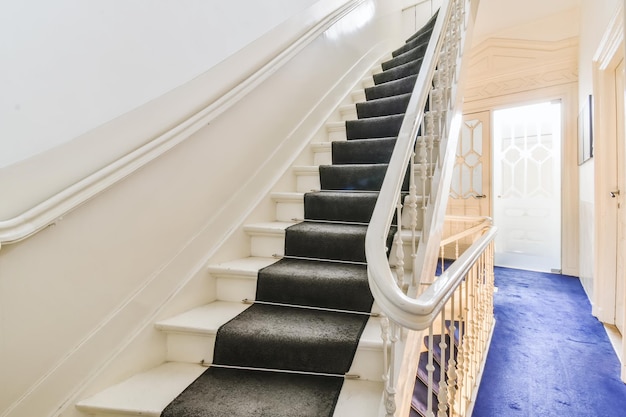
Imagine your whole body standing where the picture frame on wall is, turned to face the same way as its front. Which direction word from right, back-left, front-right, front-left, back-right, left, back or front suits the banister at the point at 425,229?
left

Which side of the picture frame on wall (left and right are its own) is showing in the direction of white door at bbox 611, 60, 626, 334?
left

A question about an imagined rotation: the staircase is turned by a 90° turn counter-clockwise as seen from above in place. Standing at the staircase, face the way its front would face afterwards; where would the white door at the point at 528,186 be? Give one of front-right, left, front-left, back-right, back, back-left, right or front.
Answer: front-left

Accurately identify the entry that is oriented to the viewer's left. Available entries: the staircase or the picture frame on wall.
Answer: the picture frame on wall

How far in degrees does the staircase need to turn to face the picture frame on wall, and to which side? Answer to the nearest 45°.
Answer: approximately 135° to its left

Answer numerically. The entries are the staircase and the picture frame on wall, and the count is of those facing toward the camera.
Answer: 1

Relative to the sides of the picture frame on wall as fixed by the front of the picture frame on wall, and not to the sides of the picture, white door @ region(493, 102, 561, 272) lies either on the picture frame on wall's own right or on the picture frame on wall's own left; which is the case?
on the picture frame on wall's own right

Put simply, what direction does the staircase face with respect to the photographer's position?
facing the viewer

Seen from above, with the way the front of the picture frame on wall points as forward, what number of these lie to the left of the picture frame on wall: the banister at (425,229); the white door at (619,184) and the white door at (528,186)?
2

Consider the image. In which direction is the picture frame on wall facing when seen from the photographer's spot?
facing to the left of the viewer

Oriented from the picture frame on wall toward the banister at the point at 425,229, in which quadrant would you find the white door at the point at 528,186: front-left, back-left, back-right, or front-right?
back-right
